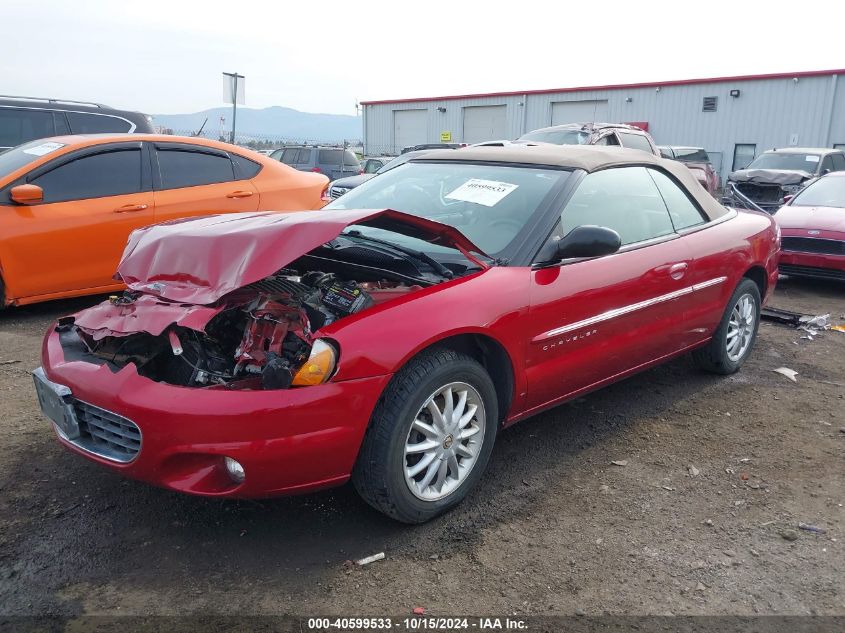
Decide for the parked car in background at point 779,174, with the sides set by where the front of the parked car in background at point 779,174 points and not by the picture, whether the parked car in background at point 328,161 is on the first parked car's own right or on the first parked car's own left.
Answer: on the first parked car's own right

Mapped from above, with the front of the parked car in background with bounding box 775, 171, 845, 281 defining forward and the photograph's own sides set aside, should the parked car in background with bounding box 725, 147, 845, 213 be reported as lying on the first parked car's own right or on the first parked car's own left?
on the first parked car's own right

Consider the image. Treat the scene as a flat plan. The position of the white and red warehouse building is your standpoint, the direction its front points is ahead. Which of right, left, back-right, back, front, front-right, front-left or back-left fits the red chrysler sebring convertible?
front-left

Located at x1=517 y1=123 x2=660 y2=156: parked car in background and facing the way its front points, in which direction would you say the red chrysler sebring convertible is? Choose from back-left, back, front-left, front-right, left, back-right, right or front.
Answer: front-left

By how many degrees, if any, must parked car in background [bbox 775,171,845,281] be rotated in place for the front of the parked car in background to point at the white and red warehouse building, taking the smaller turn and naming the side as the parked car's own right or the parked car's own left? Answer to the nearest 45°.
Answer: approximately 135° to the parked car's own right

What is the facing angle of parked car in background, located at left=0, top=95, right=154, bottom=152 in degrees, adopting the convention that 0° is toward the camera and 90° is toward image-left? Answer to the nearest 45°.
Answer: approximately 45°

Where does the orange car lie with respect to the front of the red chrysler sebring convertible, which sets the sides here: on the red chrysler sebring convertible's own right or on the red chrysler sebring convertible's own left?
on the red chrysler sebring convertible's own right

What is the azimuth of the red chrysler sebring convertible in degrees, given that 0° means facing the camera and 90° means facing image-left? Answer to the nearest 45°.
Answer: approximately 45°
